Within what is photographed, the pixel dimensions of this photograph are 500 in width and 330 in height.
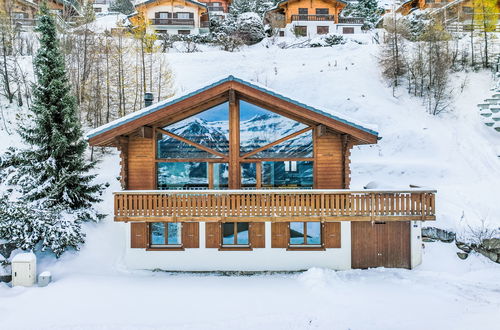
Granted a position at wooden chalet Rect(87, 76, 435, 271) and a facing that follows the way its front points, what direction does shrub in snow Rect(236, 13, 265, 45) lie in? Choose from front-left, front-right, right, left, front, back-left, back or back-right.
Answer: back

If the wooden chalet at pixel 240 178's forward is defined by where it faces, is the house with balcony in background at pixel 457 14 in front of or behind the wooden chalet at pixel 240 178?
behind

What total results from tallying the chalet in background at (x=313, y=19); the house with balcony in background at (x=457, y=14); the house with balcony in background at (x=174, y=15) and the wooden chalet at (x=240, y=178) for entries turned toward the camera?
4

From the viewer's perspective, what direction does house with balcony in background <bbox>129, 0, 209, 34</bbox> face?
toward the camera

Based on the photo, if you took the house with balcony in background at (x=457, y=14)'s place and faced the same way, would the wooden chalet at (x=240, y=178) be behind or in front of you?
in front

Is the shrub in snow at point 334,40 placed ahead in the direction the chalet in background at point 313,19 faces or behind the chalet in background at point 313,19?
ahead

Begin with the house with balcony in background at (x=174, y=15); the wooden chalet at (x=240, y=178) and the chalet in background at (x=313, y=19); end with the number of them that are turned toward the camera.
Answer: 3

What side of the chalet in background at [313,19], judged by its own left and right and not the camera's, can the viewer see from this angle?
front

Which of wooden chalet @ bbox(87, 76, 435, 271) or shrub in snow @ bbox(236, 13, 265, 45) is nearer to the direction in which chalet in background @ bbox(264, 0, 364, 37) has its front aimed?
the wooden chalet

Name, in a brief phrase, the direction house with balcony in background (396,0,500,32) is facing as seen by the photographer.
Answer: facing the viewer

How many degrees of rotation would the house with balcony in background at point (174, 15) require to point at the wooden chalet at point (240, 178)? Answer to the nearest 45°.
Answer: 0° — it already faces it

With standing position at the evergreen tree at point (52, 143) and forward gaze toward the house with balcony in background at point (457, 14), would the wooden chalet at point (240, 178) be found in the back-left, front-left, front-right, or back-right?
front-right
